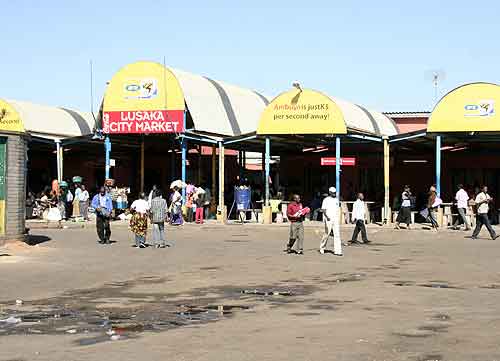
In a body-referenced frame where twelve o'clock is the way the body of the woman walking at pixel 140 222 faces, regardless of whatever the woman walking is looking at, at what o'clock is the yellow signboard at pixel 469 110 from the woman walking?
The yellow signboard is roughly at 2 o'clock from the woman walking.

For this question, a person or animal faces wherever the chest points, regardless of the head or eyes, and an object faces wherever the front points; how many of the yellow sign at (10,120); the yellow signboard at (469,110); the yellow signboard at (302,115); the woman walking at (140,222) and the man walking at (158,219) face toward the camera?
3

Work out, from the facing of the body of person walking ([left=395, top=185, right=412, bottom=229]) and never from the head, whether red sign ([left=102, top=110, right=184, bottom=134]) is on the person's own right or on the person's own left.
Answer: on the person's own right

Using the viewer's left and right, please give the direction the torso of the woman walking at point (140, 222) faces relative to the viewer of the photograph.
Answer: facing away from the viewer

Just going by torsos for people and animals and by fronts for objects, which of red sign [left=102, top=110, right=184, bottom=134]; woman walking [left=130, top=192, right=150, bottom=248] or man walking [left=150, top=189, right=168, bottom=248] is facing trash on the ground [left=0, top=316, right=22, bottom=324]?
the red sign

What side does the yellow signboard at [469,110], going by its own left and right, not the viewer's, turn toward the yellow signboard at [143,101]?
right

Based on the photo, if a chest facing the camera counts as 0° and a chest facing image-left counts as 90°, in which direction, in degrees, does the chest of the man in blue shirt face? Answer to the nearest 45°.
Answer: approximately 0°
